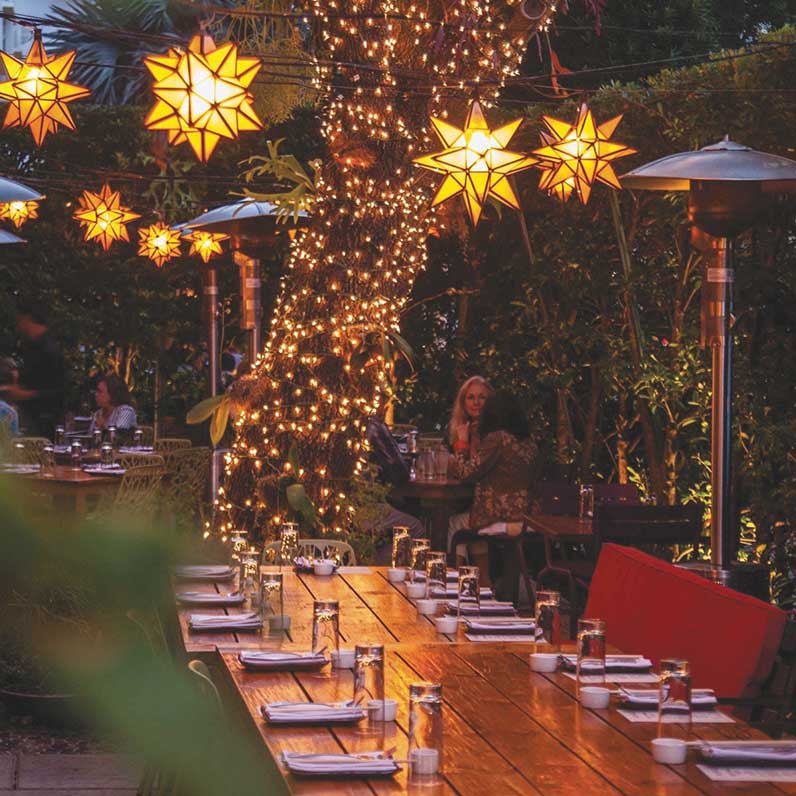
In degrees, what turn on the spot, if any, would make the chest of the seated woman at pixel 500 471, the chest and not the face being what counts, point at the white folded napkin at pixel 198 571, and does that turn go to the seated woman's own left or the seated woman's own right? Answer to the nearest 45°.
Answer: approximately 135° to the seated woman's own left

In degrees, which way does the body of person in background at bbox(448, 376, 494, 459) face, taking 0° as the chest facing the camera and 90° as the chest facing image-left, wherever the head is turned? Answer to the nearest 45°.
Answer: approximately 0°

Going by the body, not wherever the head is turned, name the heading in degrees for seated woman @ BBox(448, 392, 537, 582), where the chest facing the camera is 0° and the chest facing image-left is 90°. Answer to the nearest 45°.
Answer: approximately 135°

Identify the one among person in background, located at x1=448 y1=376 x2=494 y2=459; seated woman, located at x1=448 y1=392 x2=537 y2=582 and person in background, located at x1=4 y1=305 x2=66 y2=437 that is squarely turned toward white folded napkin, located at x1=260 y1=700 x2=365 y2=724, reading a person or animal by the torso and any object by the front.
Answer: person in background, located at x1=448 y1=376 x2=494 y2=459

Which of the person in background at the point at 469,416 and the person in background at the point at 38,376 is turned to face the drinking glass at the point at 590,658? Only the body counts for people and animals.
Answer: the person in background at the point at 469,416

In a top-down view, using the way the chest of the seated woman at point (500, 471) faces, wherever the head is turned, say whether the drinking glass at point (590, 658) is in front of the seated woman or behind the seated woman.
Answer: behind

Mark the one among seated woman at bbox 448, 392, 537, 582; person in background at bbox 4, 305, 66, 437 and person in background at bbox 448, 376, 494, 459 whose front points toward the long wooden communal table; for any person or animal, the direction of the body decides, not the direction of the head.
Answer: person in background at bbox 448, 376, 494, 459

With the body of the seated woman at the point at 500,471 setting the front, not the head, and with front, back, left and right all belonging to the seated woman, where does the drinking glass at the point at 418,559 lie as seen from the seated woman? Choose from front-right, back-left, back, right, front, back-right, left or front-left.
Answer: back-left
